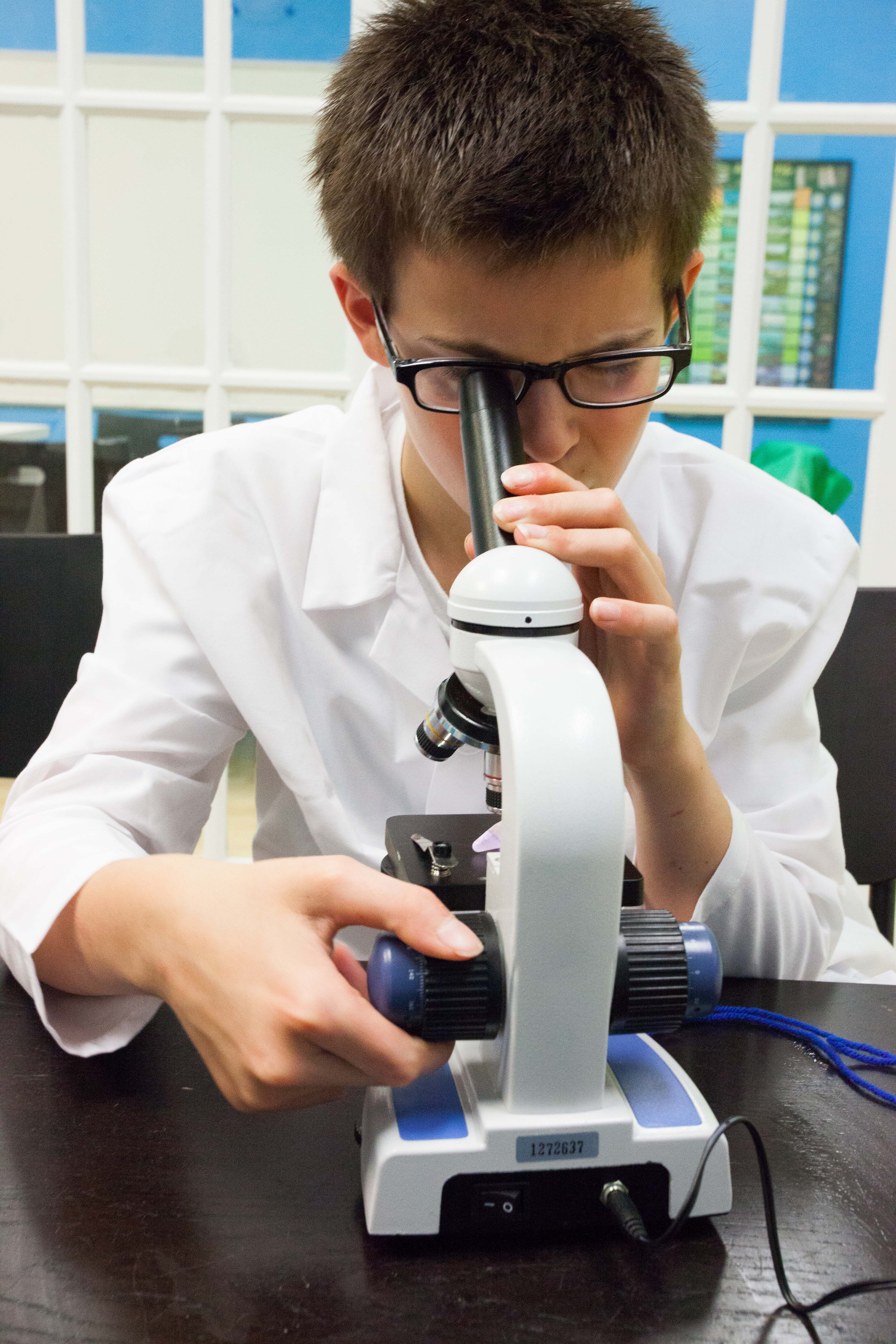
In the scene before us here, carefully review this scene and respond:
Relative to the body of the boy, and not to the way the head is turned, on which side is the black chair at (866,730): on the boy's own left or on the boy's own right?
on the boy's own left

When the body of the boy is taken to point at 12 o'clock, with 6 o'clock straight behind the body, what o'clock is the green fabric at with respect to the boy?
The green fabric is roughly at 7 o'clock from the boy.

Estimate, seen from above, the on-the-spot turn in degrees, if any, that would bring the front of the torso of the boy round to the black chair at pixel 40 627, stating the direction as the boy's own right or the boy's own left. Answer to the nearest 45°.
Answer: approximately 135° to the boy's own right

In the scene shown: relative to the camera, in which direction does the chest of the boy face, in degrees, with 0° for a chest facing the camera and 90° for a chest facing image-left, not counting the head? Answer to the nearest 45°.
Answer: approximately 0°
